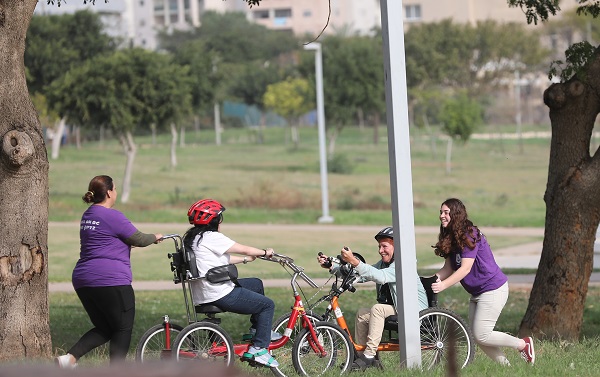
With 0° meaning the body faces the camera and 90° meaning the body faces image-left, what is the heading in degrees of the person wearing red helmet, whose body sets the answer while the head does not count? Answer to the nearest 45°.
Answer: approximately 270°

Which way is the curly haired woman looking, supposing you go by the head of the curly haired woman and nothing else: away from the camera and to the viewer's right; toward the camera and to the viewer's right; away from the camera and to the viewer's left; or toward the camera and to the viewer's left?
toward the camera and to the viewer's left

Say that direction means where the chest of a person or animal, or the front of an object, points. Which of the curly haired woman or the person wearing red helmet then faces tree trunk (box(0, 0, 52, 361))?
the curly haired woman

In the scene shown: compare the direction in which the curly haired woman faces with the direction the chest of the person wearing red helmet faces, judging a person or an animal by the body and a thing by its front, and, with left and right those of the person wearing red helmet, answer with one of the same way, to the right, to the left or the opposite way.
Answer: the opposite way

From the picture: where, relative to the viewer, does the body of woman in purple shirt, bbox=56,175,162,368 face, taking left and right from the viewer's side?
facing away from the viewer and to the right of the viewer

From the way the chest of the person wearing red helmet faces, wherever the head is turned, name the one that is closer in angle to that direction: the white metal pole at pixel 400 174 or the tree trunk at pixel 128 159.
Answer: the white metal pole

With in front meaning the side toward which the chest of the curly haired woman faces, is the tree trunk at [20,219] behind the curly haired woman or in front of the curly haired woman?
in front

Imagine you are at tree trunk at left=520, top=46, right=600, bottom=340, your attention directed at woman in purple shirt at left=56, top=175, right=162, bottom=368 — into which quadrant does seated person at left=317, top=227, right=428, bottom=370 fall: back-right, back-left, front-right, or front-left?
front-left

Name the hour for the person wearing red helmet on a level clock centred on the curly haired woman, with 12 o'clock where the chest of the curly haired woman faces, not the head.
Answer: The person wearing red helmet is roughly at 11 o'clock from the curly haired woman.

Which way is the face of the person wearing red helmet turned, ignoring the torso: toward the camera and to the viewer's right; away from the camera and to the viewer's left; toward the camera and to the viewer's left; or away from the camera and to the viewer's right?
away from the camera and to the viewer's right

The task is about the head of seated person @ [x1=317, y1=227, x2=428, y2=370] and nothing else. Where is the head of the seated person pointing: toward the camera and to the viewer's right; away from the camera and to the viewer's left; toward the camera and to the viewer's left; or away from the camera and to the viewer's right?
toward the camera and to the viewer's left

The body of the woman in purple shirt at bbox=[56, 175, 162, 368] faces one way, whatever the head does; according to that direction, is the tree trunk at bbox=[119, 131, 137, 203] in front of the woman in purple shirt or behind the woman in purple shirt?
in front

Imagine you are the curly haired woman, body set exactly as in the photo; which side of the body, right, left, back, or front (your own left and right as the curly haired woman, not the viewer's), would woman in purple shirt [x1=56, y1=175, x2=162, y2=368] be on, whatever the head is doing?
front

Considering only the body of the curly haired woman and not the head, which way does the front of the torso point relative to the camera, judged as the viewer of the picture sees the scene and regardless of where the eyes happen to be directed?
to the viewer's left

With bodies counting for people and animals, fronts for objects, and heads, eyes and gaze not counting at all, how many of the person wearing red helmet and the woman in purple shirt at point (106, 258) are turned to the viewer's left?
0
